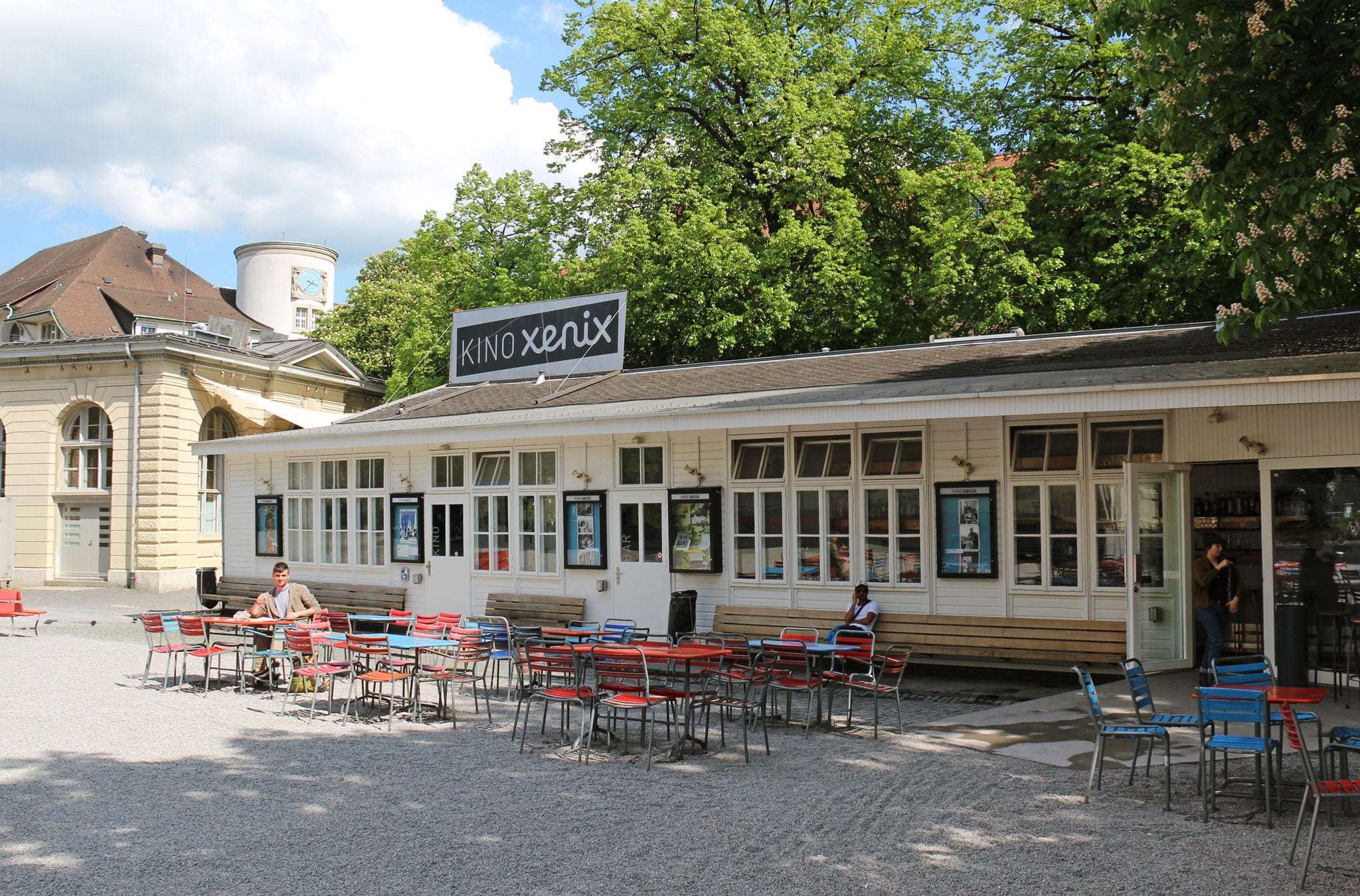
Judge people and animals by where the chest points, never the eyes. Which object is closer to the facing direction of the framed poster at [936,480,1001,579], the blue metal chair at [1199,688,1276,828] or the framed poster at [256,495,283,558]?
the blue metal chair

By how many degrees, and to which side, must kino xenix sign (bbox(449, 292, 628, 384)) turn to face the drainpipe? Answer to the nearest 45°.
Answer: approximately 90° to its right

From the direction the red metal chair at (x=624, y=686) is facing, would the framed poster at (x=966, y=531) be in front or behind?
in front

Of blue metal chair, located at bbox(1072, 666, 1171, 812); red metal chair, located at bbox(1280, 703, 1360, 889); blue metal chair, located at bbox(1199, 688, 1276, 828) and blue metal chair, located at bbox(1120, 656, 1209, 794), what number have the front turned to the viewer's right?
3

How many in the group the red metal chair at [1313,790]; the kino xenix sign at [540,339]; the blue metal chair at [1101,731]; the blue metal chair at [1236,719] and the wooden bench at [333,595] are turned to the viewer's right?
2

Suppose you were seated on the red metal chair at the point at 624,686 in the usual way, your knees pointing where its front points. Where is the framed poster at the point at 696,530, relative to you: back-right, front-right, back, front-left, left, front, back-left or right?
front-left

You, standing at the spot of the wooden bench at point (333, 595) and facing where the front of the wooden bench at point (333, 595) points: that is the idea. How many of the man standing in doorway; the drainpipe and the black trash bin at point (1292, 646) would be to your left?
2

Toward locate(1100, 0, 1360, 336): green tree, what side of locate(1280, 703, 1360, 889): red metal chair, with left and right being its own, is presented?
left

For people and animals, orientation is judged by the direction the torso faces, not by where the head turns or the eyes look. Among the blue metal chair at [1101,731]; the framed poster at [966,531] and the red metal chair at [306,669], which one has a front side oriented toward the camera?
the framed poster

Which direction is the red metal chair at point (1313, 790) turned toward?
to the viewer's right

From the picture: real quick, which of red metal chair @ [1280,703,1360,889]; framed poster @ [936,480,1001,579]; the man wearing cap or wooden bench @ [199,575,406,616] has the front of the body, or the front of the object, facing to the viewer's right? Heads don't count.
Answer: the red metal chair

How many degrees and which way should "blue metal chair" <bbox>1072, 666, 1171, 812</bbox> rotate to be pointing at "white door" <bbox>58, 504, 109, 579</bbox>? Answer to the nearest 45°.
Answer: approximately 135° to its left

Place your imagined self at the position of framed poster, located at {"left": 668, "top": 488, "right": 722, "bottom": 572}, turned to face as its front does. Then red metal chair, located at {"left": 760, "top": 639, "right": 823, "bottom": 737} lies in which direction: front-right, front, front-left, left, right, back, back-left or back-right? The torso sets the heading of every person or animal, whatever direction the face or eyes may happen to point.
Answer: front-left
